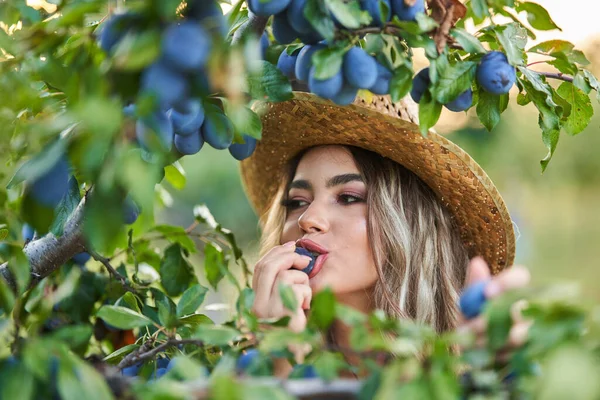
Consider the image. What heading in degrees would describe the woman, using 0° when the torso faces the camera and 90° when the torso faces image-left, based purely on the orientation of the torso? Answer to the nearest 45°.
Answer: approximately 45°

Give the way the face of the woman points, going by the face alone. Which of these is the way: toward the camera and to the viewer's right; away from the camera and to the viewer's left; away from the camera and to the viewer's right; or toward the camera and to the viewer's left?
toward the camera and to the viewer's left
